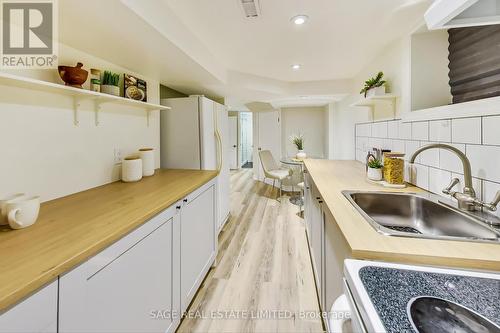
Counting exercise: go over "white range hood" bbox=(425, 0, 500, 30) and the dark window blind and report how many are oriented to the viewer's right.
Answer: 0

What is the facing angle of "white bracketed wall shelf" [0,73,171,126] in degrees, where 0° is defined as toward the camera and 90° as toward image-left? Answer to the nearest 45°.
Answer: approximately 315°

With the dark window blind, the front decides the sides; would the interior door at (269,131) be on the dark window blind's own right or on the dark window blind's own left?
on the dark window blind's own right

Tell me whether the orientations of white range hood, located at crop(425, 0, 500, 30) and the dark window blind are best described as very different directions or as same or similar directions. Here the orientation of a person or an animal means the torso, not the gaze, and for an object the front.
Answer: same or similar directions

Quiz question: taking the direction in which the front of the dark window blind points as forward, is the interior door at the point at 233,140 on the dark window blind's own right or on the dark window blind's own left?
on the dark window blind's own right

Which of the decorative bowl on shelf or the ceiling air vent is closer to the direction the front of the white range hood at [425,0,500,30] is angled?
the decorative bowl on shelf

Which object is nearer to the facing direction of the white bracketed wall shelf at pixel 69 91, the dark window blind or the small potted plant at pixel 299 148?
the dark window blind

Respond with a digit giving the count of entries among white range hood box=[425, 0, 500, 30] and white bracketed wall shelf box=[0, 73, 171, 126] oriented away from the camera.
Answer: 0

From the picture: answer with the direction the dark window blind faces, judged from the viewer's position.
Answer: facing the viewer and to the left of the viewer

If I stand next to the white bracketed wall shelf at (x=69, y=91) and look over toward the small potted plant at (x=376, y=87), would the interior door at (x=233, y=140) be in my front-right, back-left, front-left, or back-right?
front-left

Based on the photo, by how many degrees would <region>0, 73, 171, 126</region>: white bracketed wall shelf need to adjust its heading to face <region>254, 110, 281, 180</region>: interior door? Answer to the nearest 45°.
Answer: approximately 90° to its left
